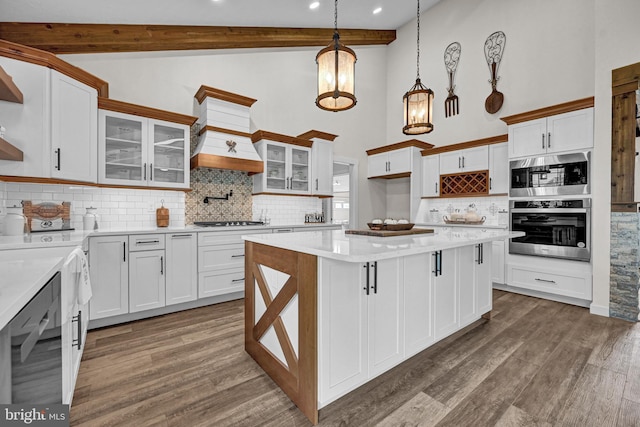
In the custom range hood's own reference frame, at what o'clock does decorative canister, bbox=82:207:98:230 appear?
The decorative canister is roughly at 4 o'clock from the custom range hood.

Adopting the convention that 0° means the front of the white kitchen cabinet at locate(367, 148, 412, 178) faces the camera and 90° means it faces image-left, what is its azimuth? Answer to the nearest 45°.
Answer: approximately 45°

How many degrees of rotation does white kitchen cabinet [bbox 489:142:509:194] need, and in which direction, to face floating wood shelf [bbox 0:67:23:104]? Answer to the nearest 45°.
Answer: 0° — it already faces it

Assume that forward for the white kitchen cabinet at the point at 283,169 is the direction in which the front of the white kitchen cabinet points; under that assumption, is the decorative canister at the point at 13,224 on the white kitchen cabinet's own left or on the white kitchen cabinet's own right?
on the white kitchen cabinet's own right

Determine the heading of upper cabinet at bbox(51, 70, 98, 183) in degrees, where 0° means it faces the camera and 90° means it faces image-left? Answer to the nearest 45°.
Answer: approximately 315°

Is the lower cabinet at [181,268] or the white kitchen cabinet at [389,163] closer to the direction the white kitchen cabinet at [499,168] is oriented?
the lower cabinet
